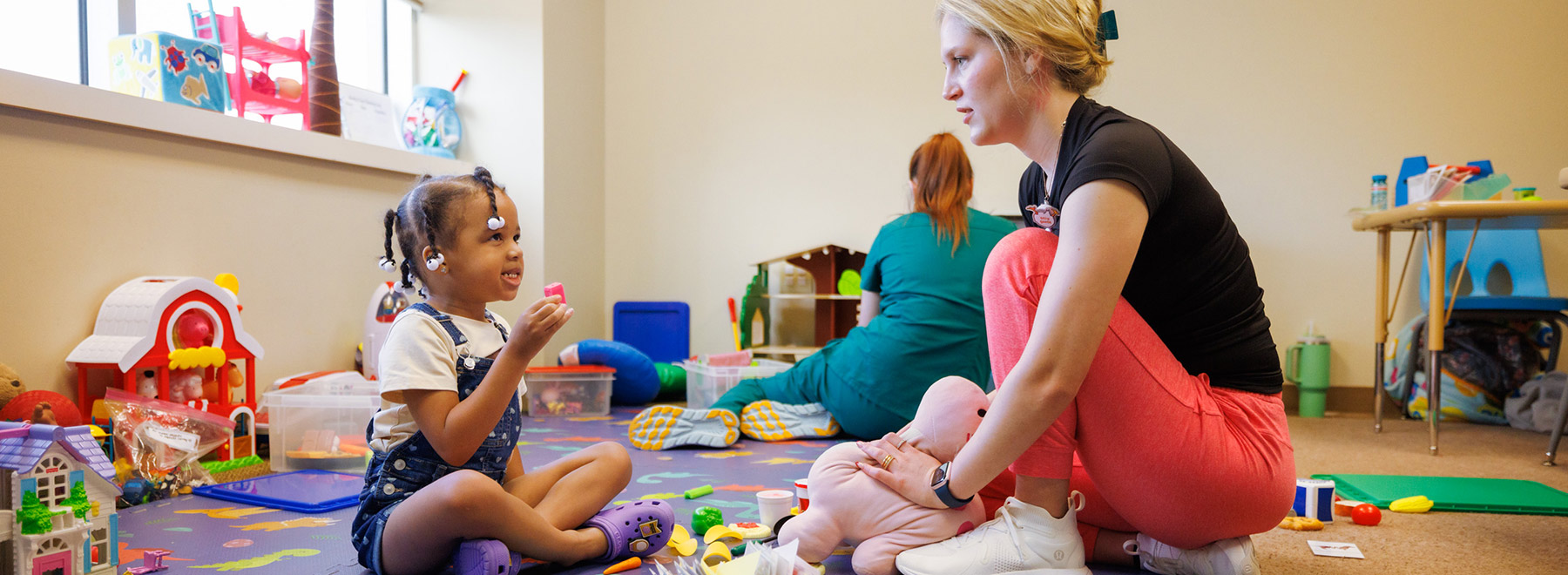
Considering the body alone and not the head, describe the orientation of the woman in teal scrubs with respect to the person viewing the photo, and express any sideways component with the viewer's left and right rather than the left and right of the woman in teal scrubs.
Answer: facing away from the viewer

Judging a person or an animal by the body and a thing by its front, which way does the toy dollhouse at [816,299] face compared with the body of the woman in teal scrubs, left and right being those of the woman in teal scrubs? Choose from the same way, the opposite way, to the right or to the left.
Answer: the opposite way

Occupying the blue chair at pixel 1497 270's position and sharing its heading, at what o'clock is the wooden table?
The wooden table is roughly at 12 o'clock from the blue chair.

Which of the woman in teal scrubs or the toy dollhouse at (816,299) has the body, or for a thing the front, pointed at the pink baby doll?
the toy dollhouse

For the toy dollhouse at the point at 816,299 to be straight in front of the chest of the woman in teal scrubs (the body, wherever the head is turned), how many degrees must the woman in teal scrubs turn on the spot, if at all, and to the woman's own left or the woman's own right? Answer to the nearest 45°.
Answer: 0° — they already face it

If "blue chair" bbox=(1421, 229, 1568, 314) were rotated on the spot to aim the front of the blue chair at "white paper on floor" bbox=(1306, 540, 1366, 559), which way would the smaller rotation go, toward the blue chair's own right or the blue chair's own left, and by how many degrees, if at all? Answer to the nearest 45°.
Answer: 0° — it already faces it

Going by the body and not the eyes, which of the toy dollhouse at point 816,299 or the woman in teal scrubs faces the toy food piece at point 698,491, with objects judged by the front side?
the toy dollhouse

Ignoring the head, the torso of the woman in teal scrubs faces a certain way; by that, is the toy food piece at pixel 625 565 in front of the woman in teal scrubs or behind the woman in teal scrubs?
behind

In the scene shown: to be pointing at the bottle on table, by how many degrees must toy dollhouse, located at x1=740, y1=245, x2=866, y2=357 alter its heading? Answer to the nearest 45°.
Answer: approximately 90° to its left

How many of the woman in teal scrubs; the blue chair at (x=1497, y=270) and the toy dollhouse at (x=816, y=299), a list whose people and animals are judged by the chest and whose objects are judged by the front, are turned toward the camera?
2

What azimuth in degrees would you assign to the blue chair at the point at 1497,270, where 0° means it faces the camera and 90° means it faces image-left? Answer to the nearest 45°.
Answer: approximately 0°

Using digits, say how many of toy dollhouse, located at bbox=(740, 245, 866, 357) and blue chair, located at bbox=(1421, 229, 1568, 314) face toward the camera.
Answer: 2
